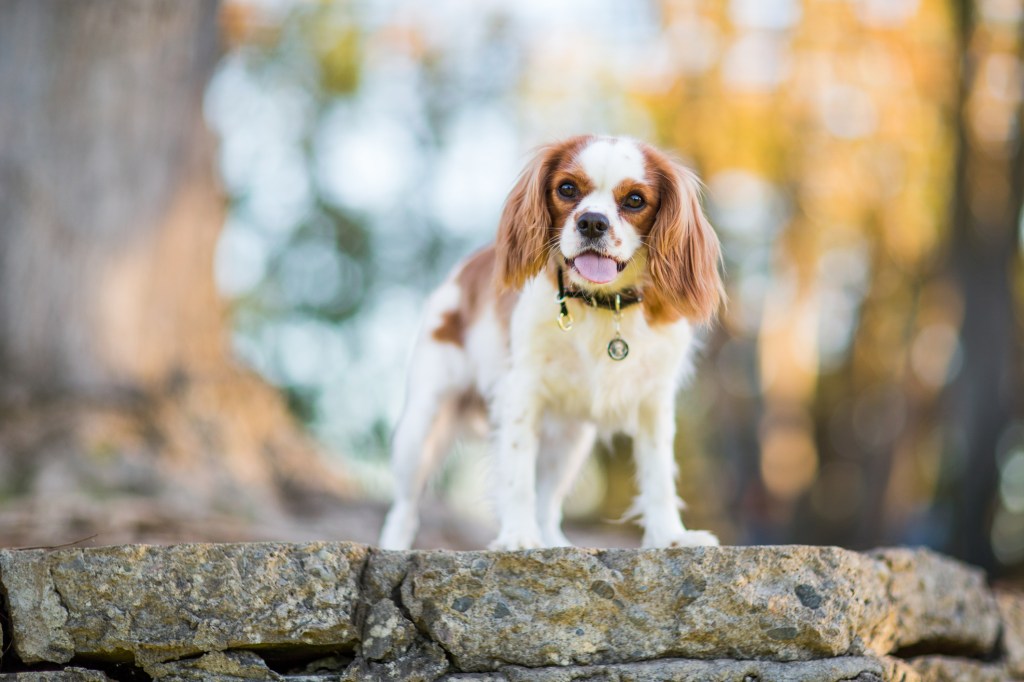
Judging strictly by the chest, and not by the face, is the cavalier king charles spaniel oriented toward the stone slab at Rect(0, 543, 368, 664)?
no

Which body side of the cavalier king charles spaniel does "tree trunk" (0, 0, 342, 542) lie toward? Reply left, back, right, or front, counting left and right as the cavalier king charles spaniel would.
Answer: back

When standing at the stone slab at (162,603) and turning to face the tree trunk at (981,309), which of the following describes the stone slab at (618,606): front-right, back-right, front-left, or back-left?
front-right

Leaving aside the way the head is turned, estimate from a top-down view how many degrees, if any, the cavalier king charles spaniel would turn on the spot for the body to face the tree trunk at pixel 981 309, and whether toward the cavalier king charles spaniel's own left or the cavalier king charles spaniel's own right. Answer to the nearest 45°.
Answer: approximately 90° to the cavalier king charles spaniel's own left

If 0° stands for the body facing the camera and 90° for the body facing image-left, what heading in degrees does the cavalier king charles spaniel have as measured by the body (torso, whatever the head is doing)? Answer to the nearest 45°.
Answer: approximately 315°

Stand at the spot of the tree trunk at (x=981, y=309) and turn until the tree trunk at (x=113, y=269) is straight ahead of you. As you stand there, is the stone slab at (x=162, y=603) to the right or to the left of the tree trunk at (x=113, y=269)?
left
